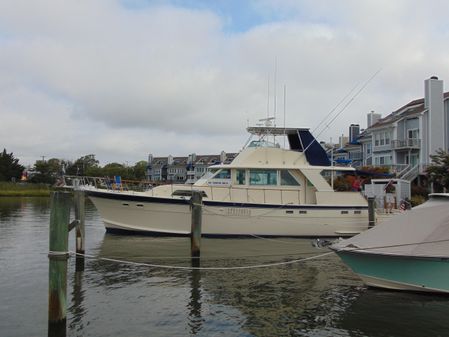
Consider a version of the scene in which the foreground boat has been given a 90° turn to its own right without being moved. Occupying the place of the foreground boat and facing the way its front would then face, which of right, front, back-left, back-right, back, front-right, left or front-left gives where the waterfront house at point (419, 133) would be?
front

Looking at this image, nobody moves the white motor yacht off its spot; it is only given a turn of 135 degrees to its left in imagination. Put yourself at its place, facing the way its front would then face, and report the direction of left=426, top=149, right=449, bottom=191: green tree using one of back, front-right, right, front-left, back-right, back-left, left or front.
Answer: left

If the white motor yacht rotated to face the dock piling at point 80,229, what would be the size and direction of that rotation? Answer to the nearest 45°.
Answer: approximately 45° to its left

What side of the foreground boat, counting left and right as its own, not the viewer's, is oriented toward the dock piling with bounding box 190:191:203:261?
front

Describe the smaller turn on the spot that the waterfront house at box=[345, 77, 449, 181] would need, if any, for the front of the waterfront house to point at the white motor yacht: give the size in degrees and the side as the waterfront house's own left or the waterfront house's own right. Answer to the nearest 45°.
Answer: approximately 45° to the waterfront house's own left

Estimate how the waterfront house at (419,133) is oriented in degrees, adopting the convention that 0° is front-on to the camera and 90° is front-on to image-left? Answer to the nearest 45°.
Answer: approximately 45°

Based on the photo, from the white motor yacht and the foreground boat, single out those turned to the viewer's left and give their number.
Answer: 2

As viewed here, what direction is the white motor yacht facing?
to the viewer's left

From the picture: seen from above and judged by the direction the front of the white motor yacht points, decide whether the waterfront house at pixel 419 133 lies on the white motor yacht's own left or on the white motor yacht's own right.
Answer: on the white motor yacht's own right

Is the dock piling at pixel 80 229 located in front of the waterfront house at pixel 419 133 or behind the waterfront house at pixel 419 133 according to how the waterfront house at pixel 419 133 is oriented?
in front

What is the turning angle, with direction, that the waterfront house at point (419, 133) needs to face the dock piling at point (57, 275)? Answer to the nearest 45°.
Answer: approximately 45° to its left

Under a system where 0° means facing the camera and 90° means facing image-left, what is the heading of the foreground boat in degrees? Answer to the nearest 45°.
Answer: approximately 90°

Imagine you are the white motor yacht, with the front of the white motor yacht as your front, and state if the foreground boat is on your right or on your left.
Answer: on your left

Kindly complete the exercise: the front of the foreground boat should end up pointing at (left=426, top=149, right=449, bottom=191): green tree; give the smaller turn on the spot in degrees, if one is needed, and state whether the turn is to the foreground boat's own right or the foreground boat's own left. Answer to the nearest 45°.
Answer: approximately 90° to the foreground boat's own right

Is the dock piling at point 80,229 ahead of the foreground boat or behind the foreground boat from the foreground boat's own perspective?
ahead
